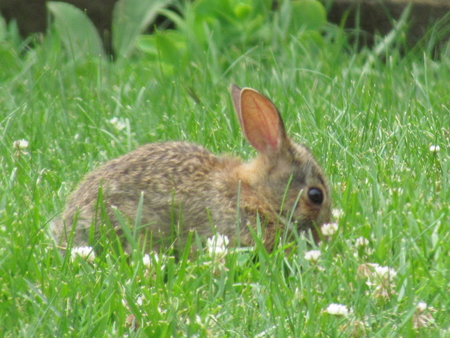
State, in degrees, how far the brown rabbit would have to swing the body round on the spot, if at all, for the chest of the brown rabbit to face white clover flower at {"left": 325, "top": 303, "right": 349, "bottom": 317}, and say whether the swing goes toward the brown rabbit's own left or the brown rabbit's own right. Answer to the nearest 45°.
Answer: approximately 90° to the brown rabbit's own right

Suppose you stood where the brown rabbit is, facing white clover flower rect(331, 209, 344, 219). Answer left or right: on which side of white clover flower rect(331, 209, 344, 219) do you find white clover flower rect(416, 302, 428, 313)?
right

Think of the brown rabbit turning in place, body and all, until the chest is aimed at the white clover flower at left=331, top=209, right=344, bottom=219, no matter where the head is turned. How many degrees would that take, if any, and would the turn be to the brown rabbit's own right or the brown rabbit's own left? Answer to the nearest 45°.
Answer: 0° — it already faces it

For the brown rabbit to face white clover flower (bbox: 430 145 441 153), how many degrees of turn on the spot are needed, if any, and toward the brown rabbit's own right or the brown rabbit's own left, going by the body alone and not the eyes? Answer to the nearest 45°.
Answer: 0° — it already faces it

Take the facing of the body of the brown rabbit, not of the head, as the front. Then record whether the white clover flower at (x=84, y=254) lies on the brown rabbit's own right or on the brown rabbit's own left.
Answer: on the brown rabbit's own right

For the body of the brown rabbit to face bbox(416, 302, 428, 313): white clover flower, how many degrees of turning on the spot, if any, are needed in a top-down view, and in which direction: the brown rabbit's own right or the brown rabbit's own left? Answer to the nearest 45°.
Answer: approximately 45° to the brown rabbit's own right

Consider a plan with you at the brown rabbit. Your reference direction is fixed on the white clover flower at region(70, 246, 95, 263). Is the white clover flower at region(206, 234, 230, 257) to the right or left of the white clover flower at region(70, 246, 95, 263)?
left

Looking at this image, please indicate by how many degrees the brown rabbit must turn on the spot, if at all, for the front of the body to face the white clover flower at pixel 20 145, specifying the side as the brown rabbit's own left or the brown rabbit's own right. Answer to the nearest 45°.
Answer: approximately 135° to the brown rabbit's own left

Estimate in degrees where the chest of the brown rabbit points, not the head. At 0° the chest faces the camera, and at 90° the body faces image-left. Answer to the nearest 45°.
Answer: approximately 270°

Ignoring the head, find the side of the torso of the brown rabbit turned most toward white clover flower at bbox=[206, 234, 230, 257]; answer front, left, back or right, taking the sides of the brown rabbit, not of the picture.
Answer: right

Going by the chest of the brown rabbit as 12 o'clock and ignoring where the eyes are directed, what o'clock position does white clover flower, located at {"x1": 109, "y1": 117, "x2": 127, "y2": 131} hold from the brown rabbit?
The white clover flower is roughly at 8 o'clock from the brown rabbit.

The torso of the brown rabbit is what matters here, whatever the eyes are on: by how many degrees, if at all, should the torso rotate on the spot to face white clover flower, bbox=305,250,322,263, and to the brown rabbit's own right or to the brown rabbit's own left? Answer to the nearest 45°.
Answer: approximately 45° to the brown rabbit's own right
